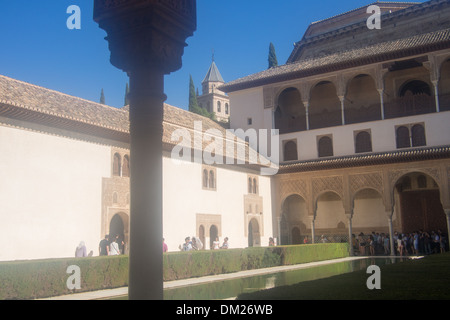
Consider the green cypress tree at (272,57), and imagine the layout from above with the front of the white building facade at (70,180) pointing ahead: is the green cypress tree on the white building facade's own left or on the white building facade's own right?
on the white building facade's own left

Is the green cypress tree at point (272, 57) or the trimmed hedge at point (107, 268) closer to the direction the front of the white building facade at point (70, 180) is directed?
the trimmed hedge

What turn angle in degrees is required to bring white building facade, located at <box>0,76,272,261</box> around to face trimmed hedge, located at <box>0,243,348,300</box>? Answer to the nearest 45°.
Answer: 0° — it already faces it

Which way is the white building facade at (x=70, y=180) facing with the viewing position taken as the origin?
facing the viewer and to the right of the viewer
